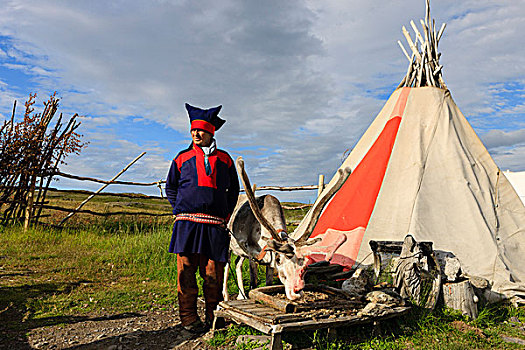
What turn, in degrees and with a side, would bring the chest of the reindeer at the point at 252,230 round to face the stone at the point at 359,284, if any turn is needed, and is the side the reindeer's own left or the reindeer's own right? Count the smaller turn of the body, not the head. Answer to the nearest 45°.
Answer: approximately 45° to the reindeer's own left

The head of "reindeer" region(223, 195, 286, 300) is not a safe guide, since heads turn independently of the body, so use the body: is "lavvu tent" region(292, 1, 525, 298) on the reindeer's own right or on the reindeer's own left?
on the reindeer's own left

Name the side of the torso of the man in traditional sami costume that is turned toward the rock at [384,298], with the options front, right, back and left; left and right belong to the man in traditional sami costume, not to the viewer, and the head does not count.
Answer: left

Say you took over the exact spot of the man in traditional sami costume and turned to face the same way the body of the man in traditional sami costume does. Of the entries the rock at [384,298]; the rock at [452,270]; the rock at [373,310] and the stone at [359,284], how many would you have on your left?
4

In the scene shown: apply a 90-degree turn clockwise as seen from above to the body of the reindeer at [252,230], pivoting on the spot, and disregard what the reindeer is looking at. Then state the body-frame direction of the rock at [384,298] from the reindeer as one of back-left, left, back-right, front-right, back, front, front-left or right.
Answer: back-left

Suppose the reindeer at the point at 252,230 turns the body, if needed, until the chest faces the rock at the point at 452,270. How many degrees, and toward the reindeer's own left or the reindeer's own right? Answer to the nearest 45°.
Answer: approximately 45° to the reindeer's own left

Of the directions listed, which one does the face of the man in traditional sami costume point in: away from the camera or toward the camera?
toward the camera

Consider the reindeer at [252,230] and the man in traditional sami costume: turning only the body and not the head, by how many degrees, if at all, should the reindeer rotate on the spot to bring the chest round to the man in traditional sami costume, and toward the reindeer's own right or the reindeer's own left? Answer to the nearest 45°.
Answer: approximately 90° to the reindeer's own right

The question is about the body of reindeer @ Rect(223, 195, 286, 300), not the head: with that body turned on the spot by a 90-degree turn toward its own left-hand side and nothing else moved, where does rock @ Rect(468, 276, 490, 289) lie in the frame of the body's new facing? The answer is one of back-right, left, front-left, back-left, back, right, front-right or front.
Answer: front-right

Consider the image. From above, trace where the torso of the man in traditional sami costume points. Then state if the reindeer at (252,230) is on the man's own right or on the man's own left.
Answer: on the man's own left

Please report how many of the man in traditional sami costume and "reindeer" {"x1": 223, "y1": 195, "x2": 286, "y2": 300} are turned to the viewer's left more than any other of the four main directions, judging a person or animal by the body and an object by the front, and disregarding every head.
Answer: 0

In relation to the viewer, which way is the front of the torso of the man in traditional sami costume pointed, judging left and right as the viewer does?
facing the viewer
